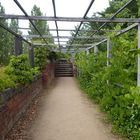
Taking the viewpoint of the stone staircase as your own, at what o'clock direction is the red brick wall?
The red brick wall is roughly at 12 o'clock from the stone staircase.

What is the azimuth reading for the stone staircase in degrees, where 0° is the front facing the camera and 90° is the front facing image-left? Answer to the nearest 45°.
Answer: approximately 0°
